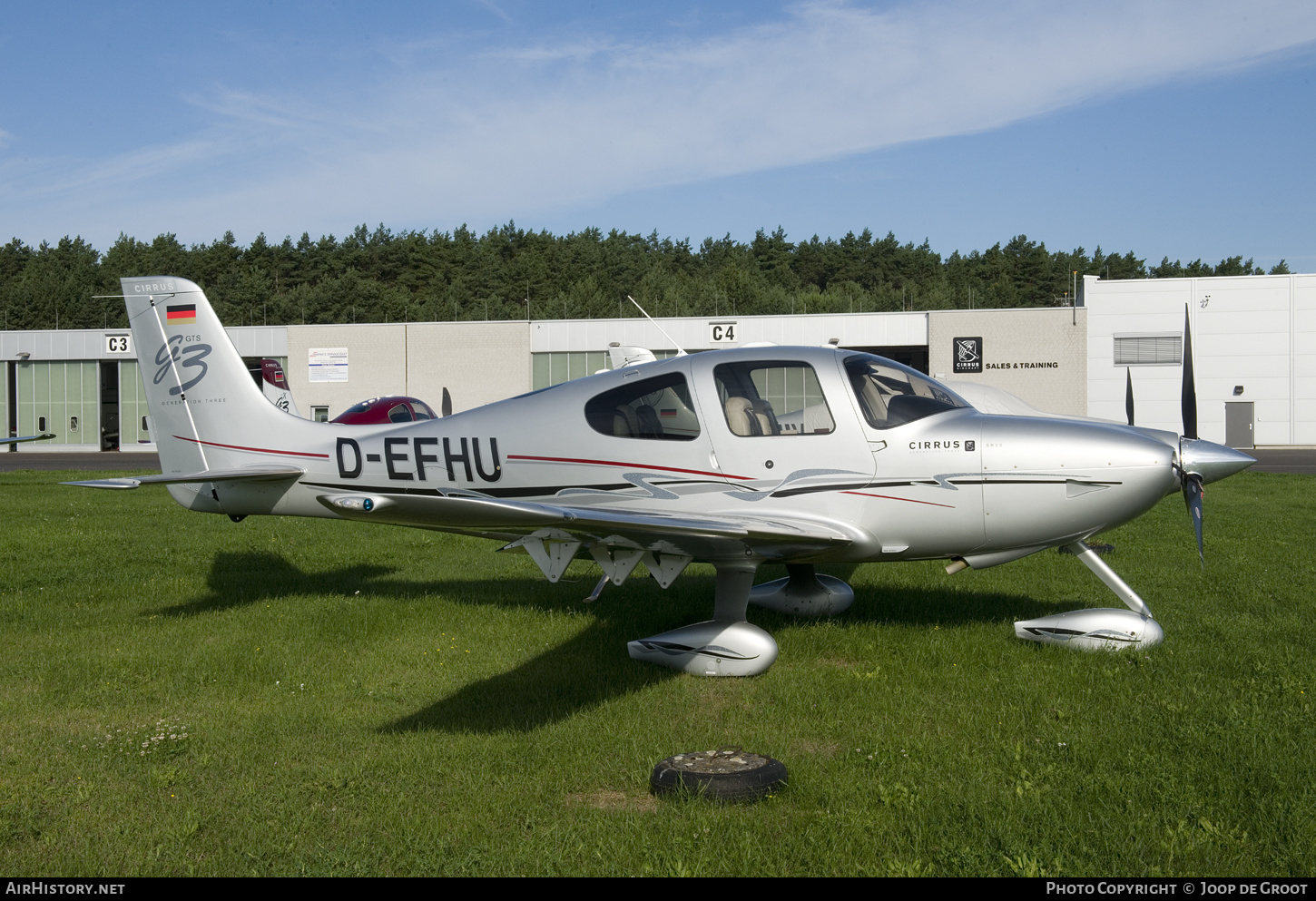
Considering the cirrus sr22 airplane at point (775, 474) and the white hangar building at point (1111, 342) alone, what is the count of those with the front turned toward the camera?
1

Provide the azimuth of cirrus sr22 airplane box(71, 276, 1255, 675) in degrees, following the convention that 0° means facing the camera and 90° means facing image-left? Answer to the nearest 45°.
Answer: approximately 270°

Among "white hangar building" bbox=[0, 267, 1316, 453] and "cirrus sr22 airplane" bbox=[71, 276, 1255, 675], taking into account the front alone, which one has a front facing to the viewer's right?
the cirrus sr22 airplane

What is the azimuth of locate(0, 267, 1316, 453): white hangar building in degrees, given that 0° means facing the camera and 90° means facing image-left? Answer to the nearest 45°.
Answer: approximately 0°

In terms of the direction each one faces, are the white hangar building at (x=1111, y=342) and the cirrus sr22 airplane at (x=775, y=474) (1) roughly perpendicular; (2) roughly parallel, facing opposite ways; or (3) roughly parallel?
roughly perpendicular

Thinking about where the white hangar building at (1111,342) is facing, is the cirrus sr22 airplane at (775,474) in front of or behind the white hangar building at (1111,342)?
in front
